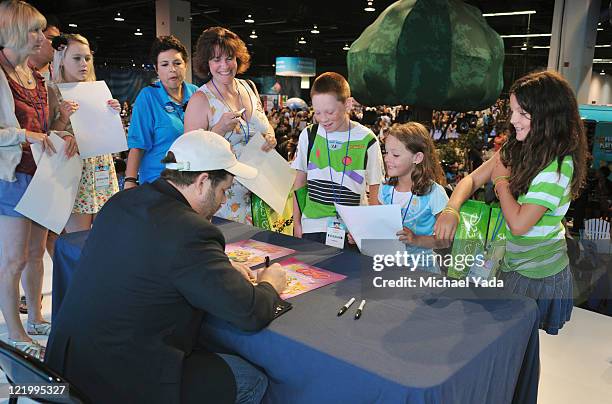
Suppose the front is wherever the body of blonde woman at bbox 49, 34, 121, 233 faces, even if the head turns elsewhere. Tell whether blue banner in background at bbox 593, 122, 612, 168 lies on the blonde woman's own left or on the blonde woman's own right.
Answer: on the blonde woman's own left

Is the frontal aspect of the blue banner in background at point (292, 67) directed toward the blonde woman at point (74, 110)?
yes

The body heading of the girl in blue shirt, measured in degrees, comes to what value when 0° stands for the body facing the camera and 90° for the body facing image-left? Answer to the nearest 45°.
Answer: approximately 45°

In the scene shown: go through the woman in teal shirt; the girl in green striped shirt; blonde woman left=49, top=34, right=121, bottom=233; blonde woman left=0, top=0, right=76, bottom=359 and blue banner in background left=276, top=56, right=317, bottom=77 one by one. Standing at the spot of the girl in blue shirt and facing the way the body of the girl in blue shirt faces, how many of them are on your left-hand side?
1

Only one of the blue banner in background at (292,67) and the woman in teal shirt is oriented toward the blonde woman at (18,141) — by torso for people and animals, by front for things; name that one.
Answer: the blue banner in background

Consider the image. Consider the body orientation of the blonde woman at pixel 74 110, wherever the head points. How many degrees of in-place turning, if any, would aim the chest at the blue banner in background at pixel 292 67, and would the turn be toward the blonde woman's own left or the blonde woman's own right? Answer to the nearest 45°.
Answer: approximately 90° to the blonde woman's own left

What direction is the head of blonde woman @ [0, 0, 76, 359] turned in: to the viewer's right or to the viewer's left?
to the viewer's right

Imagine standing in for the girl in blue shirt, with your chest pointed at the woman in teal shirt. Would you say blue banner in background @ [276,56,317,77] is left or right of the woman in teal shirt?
right

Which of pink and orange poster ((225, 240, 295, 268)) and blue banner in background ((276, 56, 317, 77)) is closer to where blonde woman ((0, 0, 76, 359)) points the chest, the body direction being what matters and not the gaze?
the pink and orange poster

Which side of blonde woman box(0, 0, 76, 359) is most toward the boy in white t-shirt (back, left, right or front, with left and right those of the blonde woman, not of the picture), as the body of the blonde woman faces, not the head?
front

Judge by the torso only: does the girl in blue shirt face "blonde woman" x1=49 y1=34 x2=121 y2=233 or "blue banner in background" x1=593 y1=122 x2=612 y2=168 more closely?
the blonde woman

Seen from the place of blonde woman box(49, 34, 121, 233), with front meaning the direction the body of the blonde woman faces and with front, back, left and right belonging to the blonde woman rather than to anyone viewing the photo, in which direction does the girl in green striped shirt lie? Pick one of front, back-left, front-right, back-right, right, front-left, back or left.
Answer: front

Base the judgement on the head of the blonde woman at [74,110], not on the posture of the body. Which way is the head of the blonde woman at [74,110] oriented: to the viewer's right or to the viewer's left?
to the viewer's right

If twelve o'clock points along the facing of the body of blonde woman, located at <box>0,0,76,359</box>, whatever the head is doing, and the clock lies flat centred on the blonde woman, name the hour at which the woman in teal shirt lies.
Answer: The woman in teal shirt is roughly at 10 o'clock from the blonde woman.

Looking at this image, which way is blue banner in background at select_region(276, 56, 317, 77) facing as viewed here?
toward the camera
